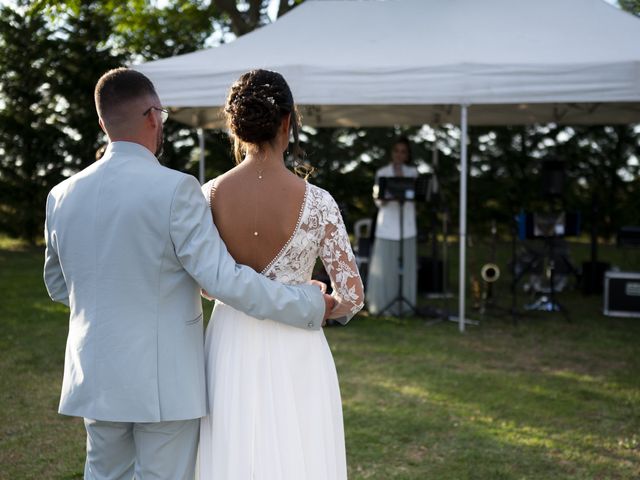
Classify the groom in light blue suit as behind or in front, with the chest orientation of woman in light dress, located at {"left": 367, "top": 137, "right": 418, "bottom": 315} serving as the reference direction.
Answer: in front

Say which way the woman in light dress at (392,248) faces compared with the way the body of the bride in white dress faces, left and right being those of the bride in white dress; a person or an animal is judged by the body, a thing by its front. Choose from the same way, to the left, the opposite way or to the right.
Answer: the opposite way

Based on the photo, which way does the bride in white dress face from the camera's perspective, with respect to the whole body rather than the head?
away from the camera

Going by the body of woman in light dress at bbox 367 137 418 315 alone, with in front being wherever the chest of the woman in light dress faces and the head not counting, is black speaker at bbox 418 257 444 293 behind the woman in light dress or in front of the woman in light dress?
behind

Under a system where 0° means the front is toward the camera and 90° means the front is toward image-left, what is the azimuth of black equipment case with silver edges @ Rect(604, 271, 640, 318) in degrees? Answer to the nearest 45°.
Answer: approximately 0°

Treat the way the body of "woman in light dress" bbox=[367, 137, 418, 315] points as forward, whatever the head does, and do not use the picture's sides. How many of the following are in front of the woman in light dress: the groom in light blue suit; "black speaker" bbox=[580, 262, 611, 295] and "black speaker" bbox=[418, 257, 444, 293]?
1

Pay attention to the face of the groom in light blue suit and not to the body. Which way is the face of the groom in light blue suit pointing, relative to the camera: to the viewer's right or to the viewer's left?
to the viewer's right

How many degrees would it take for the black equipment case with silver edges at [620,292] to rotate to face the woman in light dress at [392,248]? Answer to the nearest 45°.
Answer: approximately 45° to its right

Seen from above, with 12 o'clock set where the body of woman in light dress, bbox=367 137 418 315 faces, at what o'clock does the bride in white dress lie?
The bride in white dress is roughly at 12 o'clock from the woman in light dress.

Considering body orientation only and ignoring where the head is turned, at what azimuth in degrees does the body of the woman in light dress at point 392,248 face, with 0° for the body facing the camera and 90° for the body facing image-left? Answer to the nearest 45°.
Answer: approximately 0°

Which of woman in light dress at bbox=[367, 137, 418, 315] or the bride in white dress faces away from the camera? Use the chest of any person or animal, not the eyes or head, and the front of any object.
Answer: the bride in white dress

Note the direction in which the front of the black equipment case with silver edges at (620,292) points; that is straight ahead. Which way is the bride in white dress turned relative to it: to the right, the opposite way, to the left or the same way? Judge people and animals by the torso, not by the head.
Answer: the opposite way
